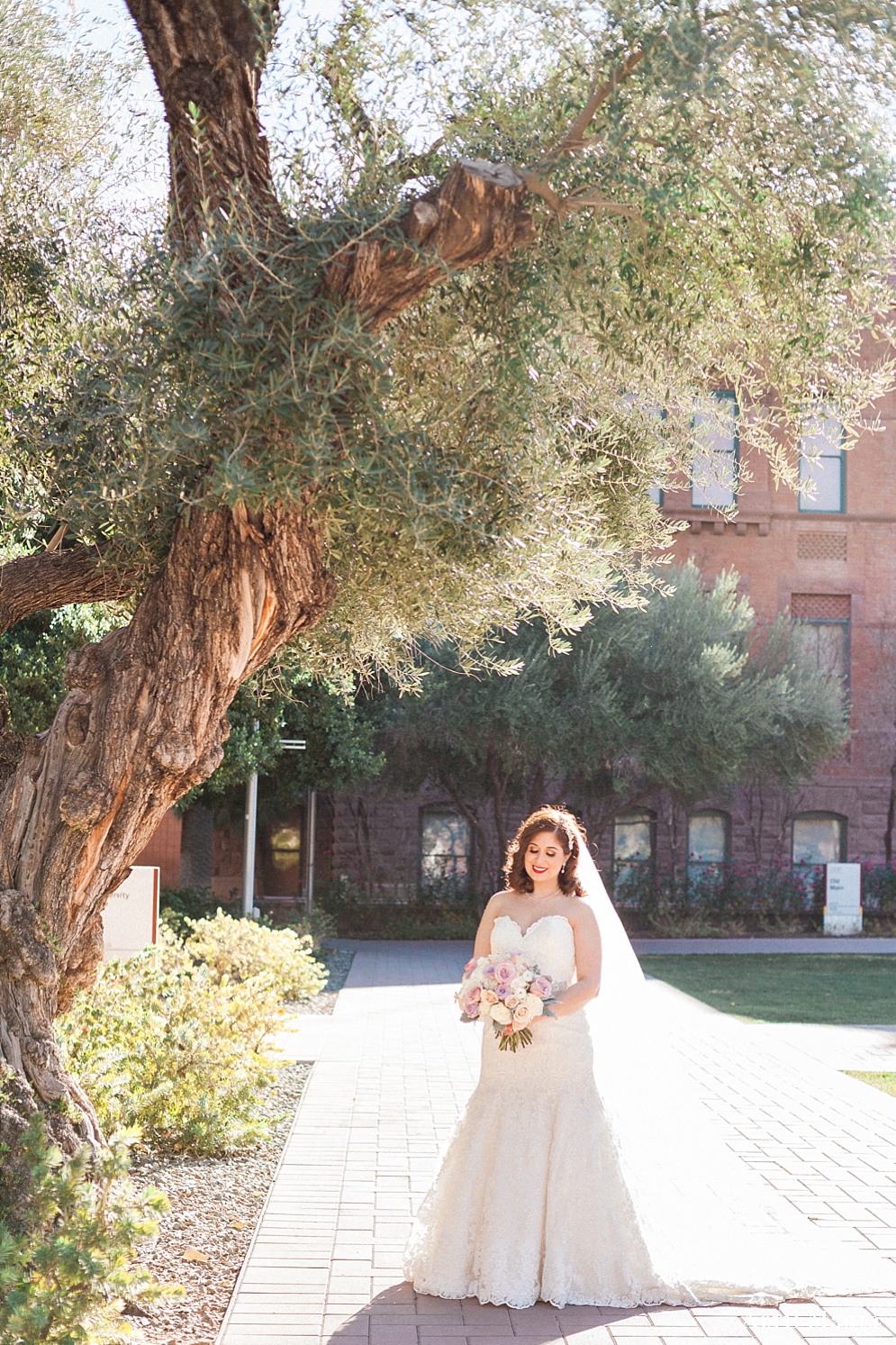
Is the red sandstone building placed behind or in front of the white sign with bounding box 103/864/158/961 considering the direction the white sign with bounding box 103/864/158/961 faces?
behind

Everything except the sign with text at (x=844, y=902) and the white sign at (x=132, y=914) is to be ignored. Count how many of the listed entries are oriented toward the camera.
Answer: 2

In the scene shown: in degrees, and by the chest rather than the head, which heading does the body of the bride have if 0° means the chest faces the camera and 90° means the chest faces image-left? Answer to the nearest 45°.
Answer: approximately 45°

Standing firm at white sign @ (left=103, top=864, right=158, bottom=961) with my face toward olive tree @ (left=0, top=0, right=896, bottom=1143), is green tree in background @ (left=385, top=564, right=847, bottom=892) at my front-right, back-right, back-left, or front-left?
back-left

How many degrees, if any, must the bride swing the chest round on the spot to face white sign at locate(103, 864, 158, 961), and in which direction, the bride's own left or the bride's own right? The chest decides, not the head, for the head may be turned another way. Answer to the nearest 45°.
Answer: approximately 90° to the bride's own right

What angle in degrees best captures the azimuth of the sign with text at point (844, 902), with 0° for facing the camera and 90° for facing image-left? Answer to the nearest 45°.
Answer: approximately 0°

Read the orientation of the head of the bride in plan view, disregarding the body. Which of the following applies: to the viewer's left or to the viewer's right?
to the viewer's left
